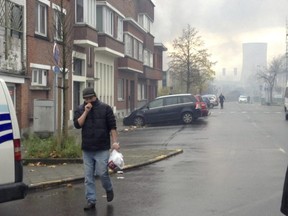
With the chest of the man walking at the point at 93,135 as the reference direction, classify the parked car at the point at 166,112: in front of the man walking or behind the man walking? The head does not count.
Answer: behind

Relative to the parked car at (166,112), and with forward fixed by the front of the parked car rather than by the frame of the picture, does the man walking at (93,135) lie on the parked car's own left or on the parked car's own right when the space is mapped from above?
on the parked car's own left

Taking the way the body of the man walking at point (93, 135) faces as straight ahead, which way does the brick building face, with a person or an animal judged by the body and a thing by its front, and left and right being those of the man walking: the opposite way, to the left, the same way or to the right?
to the left

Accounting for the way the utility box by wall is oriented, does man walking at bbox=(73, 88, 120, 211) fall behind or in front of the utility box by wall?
in front

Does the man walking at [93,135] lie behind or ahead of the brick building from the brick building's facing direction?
ahead

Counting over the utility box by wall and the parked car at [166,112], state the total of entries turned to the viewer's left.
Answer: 1

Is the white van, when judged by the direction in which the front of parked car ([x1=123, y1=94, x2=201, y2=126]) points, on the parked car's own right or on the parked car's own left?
on the parked car's own left

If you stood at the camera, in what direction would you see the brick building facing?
facing the viewer and to the right of the viewer
